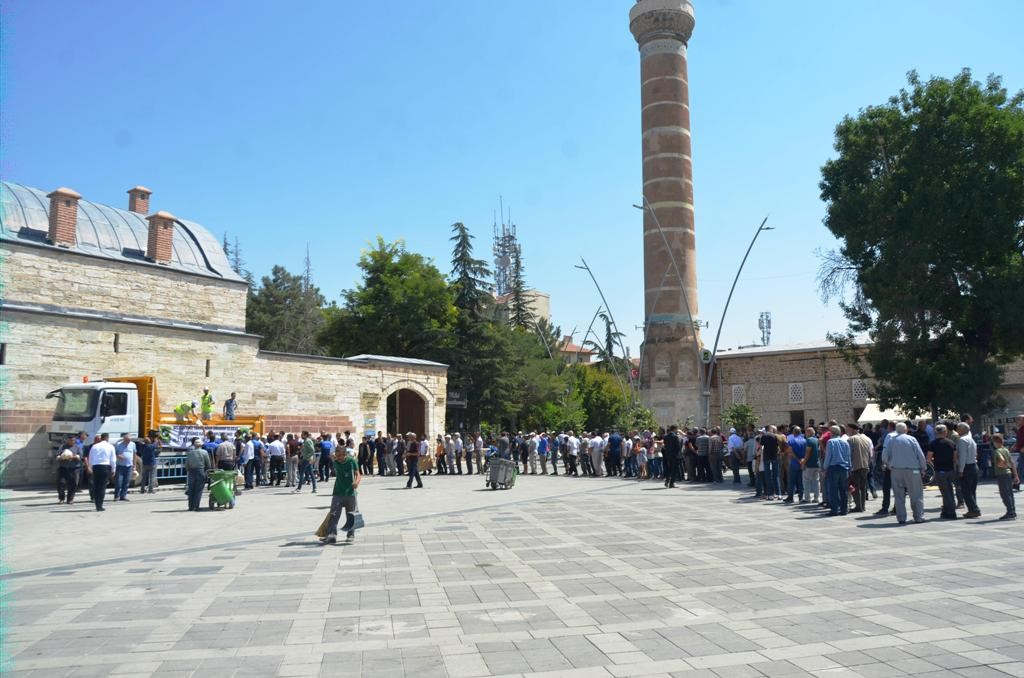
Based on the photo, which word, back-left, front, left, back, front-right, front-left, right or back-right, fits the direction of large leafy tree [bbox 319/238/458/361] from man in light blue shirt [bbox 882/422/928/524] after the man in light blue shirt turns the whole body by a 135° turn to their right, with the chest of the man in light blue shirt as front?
back

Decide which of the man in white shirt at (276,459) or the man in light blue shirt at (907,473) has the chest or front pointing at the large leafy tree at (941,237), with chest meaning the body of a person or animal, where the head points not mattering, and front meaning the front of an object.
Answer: the man in light blue shirt

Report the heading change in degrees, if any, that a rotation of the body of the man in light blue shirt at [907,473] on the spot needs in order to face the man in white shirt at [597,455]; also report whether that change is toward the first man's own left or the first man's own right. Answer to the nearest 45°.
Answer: approximately 45° to the first man's own left

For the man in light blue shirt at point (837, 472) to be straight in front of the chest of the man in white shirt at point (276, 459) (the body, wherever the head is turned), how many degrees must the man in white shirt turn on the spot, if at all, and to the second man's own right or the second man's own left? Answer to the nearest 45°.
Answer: approximately 135° to the second man's own right

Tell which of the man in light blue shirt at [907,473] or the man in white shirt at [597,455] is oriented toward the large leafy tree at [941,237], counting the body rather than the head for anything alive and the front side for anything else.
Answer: the man in light blue shirt

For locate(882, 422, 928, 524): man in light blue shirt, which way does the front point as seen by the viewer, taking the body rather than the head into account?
away from the camera
